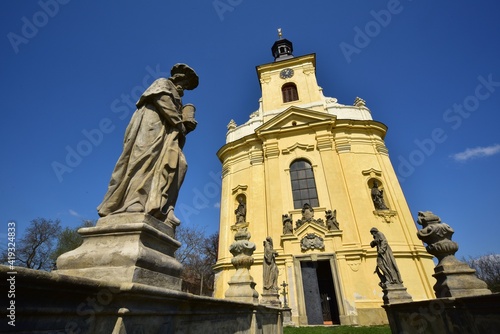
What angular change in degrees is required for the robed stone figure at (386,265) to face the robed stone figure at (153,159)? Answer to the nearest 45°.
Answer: approximately 90° to its left

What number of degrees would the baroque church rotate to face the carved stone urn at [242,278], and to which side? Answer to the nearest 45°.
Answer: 0° — it already faces it

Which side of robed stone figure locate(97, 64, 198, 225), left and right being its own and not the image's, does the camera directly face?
right

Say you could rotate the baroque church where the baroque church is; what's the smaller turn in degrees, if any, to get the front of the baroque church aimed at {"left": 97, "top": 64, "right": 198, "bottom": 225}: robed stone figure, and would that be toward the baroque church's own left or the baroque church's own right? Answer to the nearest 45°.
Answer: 0° — it already faces it

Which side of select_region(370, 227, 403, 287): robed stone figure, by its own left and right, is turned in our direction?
left

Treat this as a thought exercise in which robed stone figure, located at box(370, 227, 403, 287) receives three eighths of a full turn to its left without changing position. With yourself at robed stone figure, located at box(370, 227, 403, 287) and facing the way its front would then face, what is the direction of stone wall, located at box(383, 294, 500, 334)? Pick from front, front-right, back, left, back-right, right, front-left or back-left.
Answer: front-right

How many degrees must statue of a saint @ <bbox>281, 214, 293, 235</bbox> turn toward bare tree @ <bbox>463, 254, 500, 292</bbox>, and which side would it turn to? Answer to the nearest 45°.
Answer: approximately 135° to its left

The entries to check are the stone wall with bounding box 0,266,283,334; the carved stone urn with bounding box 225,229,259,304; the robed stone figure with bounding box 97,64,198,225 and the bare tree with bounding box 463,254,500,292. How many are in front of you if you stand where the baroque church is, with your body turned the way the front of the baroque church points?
3

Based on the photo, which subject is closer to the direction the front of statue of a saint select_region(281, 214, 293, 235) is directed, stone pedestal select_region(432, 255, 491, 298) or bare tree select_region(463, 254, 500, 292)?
the stone pedestal

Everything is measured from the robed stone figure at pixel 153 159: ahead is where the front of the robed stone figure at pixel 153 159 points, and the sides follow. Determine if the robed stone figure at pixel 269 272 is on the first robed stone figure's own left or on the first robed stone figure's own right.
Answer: on the first robed stone figure's own left
